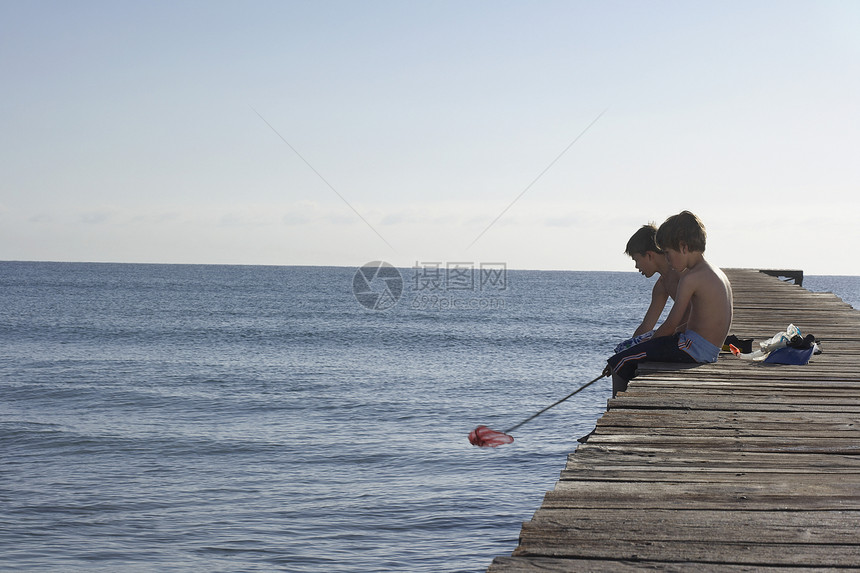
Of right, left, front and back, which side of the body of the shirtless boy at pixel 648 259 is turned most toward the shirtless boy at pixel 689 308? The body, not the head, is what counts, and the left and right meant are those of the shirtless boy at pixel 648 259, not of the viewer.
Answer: left

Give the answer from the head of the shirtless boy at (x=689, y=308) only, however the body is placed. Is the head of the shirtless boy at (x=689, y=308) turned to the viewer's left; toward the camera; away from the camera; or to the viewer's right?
to the viewer's left

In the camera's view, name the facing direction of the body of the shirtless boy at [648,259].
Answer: to the viewer's left

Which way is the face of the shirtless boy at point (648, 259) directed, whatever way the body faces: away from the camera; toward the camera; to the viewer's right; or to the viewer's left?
to the viewer's left
